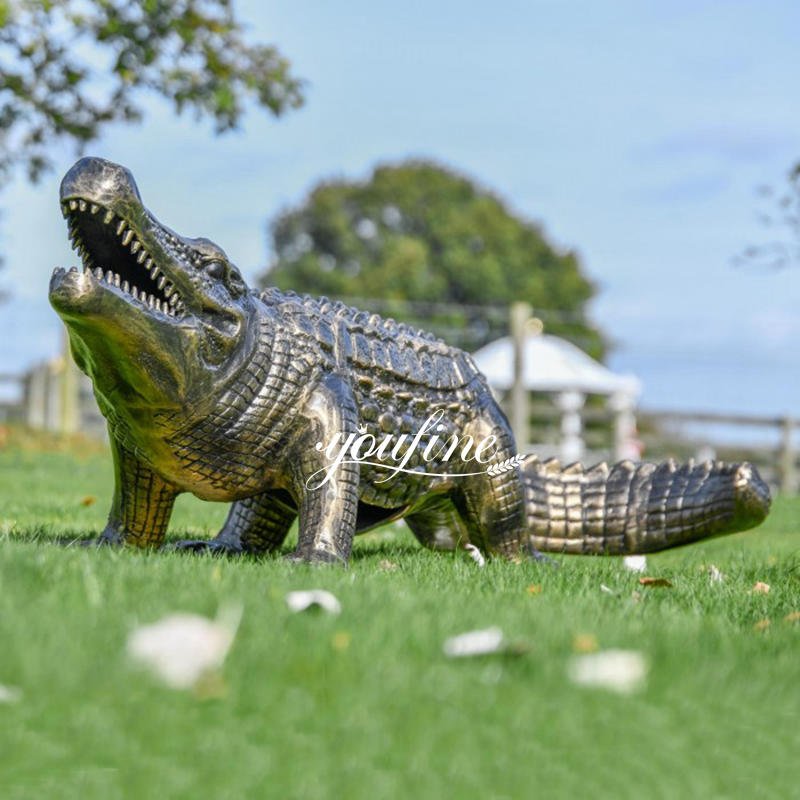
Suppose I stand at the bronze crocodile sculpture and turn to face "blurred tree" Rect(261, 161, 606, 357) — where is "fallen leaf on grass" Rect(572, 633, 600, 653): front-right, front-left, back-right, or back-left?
back-right

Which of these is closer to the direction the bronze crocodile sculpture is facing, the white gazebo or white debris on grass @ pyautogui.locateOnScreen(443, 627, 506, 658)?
the white debris on grass

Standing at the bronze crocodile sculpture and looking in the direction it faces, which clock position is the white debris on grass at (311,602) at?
The white debris on grass is roughly at 10 o'clock from the bronze crocodile sculpture.

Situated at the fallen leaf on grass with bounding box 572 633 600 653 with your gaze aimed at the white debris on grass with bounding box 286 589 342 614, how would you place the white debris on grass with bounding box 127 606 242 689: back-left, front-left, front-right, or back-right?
front-left

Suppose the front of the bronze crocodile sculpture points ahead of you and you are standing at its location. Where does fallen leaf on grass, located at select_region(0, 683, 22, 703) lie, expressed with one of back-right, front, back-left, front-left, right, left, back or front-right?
front-left

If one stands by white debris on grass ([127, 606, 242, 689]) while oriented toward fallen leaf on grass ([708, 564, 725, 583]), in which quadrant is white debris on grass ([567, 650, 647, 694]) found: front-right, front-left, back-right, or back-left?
front-right

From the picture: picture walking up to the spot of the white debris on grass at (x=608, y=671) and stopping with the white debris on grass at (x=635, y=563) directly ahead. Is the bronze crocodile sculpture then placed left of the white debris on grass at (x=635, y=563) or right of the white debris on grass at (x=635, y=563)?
left

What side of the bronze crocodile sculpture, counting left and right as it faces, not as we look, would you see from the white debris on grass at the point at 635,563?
back

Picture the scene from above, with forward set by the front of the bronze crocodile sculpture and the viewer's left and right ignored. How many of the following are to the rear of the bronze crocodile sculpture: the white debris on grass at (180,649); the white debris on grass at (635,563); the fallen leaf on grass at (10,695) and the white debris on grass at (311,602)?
1

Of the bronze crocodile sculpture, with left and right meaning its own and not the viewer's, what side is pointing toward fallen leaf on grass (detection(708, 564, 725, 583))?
back

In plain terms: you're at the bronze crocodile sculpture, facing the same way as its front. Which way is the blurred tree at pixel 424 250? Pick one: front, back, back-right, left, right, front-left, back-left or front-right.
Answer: back-right

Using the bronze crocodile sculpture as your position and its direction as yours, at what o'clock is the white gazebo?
The white gazebo is roughly at 5 o'clock from the bronze crocodile sculpture.

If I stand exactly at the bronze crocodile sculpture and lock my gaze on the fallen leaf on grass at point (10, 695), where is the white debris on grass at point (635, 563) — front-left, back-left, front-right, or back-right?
back-left

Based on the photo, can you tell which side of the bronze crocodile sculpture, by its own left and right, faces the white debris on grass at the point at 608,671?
left

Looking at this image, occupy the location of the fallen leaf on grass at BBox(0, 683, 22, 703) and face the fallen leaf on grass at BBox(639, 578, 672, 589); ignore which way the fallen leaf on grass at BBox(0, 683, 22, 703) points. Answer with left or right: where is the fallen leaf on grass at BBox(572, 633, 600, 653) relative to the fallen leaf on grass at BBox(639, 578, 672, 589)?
right
